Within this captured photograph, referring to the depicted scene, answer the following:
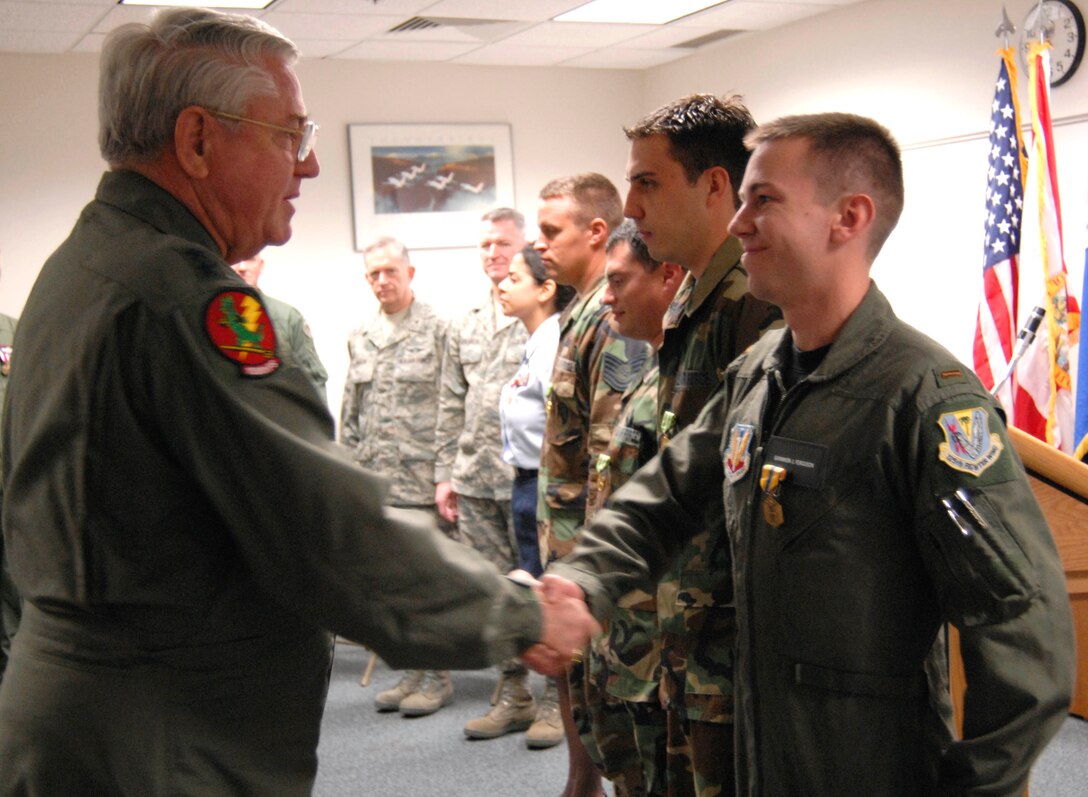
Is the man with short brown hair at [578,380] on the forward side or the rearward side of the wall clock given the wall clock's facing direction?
on the forward side

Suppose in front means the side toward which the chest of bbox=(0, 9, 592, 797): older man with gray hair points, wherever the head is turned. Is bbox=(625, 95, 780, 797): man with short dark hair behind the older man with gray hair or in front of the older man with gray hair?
in front

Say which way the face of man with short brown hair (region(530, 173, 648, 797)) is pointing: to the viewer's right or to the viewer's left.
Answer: to the viewer's left

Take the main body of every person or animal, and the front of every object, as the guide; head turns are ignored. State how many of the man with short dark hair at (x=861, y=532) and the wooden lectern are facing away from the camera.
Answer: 0

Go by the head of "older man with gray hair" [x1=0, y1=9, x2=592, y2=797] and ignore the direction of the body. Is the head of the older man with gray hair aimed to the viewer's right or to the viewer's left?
to the viewer's right

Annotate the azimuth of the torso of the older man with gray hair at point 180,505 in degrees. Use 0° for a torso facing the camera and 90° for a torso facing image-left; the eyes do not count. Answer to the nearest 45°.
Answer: approximately 225°

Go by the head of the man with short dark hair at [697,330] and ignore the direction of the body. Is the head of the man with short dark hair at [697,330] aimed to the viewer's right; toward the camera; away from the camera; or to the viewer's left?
to the viewer's left

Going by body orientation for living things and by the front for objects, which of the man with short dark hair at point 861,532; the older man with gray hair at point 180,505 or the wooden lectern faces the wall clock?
the older man with gray hair

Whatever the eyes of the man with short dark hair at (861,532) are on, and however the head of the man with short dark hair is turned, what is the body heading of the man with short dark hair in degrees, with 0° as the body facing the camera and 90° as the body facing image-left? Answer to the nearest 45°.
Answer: approximately 45°

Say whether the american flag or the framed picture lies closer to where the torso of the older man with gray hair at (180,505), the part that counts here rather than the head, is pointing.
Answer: the american flag

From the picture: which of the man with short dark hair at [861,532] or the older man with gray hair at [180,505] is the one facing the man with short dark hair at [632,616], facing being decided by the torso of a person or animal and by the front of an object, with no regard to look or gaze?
the older man with gray hair

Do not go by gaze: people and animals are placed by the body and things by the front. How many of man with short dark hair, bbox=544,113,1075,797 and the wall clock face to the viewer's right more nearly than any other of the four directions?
0

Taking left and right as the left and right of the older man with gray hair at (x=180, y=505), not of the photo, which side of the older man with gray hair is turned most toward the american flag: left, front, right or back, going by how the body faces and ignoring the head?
front

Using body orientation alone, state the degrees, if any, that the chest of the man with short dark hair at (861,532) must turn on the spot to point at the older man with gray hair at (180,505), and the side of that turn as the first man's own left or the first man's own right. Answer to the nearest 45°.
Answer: approximately 45° to the first man's own right
